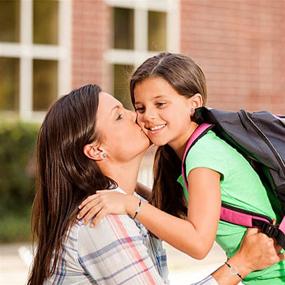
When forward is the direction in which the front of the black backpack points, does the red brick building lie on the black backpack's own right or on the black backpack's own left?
on the black backpack's own left

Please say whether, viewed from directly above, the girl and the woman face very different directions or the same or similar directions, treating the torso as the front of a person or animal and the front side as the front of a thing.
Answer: very different directions

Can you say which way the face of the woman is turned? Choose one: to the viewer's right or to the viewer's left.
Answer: to the viewer's right

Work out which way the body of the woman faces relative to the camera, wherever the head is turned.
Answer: to the viewer's right

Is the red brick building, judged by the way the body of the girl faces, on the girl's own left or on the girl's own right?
on the girl's own right
